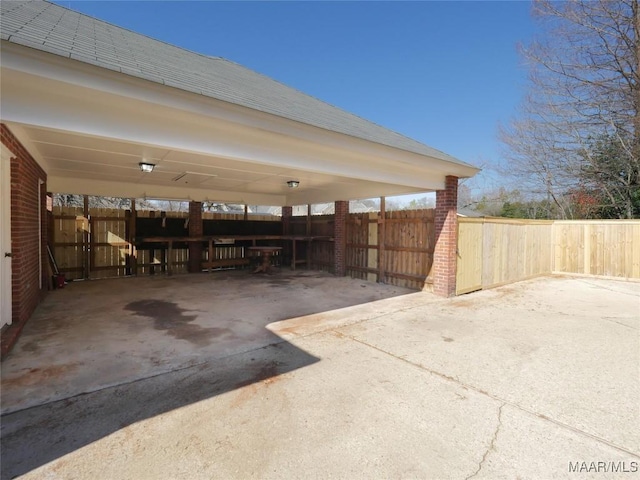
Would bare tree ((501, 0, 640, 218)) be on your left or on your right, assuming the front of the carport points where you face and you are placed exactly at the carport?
on your left

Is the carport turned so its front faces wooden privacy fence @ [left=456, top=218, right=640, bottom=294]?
no

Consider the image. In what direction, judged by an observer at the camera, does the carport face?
facing the viewer and to the right of the viewer
